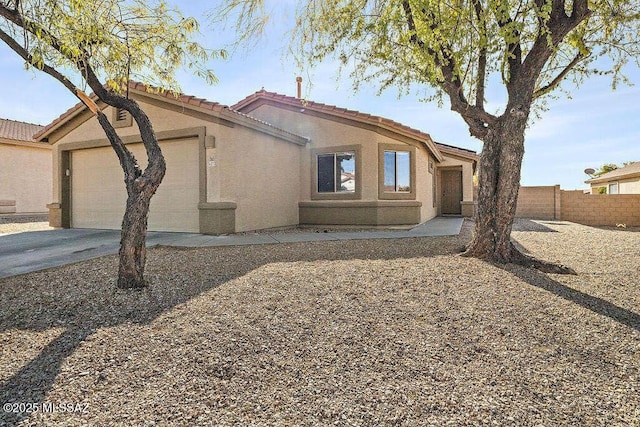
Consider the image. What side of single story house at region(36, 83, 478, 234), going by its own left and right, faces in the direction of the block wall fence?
left

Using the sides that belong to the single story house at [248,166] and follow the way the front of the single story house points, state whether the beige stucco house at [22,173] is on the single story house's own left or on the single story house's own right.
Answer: on the single story house's own right

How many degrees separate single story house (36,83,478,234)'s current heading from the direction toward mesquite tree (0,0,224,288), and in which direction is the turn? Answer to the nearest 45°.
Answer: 0° — it already faces it

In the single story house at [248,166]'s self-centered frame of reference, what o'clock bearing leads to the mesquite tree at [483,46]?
The mesquite tree is roughly at 11 o'clock from the single story house.

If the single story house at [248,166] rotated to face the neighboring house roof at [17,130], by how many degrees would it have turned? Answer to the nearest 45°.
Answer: approximately 135° to its right

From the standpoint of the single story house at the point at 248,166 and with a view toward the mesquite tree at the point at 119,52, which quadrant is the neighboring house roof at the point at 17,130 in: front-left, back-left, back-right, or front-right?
back-right

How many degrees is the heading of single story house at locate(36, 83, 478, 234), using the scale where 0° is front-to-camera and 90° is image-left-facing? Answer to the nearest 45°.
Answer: approximately 0°

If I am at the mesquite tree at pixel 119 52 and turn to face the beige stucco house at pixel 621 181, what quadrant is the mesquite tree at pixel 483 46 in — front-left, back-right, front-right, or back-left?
front-right

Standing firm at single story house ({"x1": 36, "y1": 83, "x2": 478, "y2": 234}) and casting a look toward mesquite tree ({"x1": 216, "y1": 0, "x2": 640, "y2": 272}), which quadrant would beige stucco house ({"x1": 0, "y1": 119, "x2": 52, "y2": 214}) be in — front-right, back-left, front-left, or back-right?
back-right

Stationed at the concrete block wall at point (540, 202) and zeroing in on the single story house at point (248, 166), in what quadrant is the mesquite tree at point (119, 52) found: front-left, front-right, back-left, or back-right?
front-left

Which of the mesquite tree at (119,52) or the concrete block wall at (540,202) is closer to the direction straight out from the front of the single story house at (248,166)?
the mesquite tree

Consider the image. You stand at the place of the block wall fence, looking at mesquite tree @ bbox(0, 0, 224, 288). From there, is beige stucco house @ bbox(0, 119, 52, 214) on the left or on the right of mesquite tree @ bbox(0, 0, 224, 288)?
right
